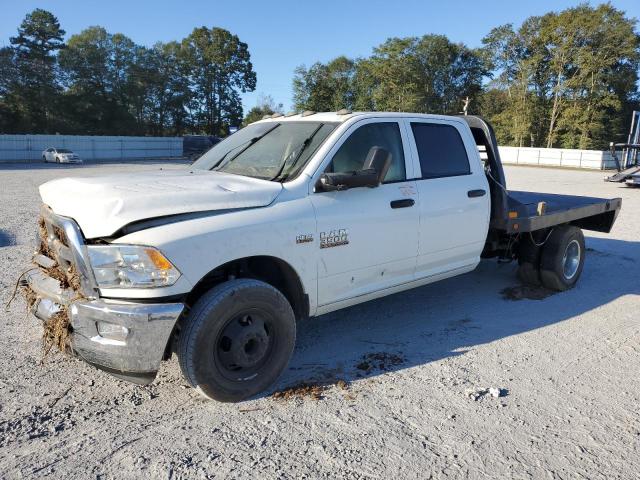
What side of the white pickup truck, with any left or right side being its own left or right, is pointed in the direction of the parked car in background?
right

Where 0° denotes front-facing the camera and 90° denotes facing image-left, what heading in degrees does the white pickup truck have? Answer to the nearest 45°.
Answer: approximately 45°

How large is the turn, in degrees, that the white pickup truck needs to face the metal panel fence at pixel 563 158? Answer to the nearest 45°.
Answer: approximately 180°

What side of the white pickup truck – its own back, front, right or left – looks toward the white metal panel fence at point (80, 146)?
right
